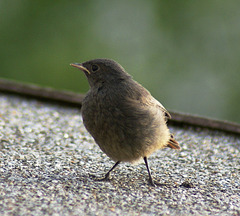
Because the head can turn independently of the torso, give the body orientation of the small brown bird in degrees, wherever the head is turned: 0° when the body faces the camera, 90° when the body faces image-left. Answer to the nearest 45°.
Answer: approximately 45°
